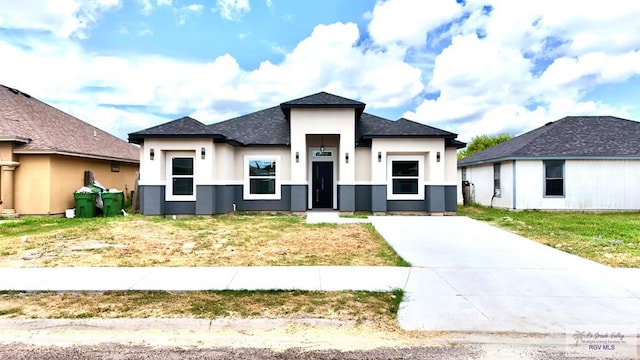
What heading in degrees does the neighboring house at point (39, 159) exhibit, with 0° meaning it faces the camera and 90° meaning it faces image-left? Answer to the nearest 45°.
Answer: approximately 0°

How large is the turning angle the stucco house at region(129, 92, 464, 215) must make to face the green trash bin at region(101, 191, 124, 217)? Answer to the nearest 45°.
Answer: approximately 90° to its right

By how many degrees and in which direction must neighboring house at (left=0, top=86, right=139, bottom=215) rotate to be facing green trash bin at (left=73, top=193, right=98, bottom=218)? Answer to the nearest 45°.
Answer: approximately 45° to its left

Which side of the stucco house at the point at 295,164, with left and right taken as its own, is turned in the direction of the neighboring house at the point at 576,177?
left

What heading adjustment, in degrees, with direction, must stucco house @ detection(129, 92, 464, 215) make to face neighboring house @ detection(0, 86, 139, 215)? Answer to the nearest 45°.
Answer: approximately 90° to its right

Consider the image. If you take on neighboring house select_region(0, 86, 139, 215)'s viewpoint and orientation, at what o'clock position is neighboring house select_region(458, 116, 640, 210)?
neighboring house select_region(458, 116, 640, 210) is roughly at 10 o'clock from neighboring house select_region(0, 86, 139, 215).

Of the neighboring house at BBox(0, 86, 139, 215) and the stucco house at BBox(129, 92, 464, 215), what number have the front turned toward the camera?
2

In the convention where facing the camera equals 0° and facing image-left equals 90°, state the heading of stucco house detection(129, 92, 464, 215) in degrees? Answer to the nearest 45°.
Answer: approximately 0°

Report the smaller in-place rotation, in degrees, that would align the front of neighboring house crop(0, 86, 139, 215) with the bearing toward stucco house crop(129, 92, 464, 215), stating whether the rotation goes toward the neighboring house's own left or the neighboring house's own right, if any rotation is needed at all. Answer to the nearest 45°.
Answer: approximately 45° to the neighboring house's own left

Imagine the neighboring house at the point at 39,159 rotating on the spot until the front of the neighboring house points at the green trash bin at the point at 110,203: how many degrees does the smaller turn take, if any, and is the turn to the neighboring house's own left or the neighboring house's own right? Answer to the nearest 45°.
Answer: approximately 45° to the neighboring house's own left
